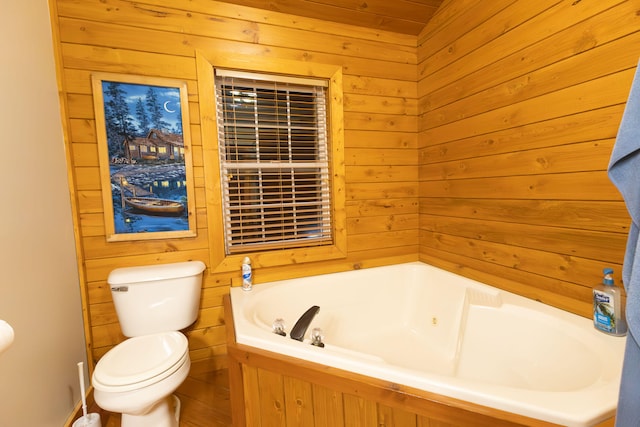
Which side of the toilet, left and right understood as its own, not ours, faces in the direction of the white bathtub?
left

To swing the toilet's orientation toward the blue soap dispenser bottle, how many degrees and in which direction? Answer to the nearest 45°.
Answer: approximately 90° to its left

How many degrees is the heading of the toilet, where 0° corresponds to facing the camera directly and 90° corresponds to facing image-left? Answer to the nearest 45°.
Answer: approximately 45°
